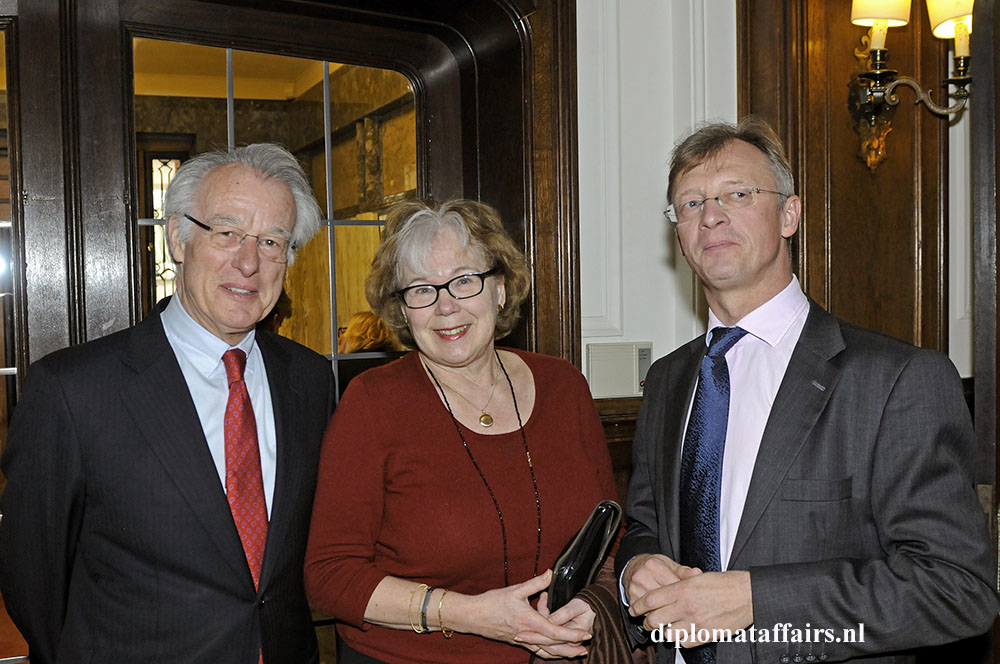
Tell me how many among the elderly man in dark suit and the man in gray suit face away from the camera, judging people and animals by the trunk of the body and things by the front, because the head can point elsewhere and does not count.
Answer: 0

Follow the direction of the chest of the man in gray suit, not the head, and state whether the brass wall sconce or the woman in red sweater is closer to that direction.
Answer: the woman in red sweater

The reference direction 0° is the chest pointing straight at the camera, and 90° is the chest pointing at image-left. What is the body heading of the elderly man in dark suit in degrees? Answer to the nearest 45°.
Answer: approximately 315°

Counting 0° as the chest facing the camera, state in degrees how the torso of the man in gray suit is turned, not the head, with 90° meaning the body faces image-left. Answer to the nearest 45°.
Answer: approximately 45°

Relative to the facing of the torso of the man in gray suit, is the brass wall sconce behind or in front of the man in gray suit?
behind
